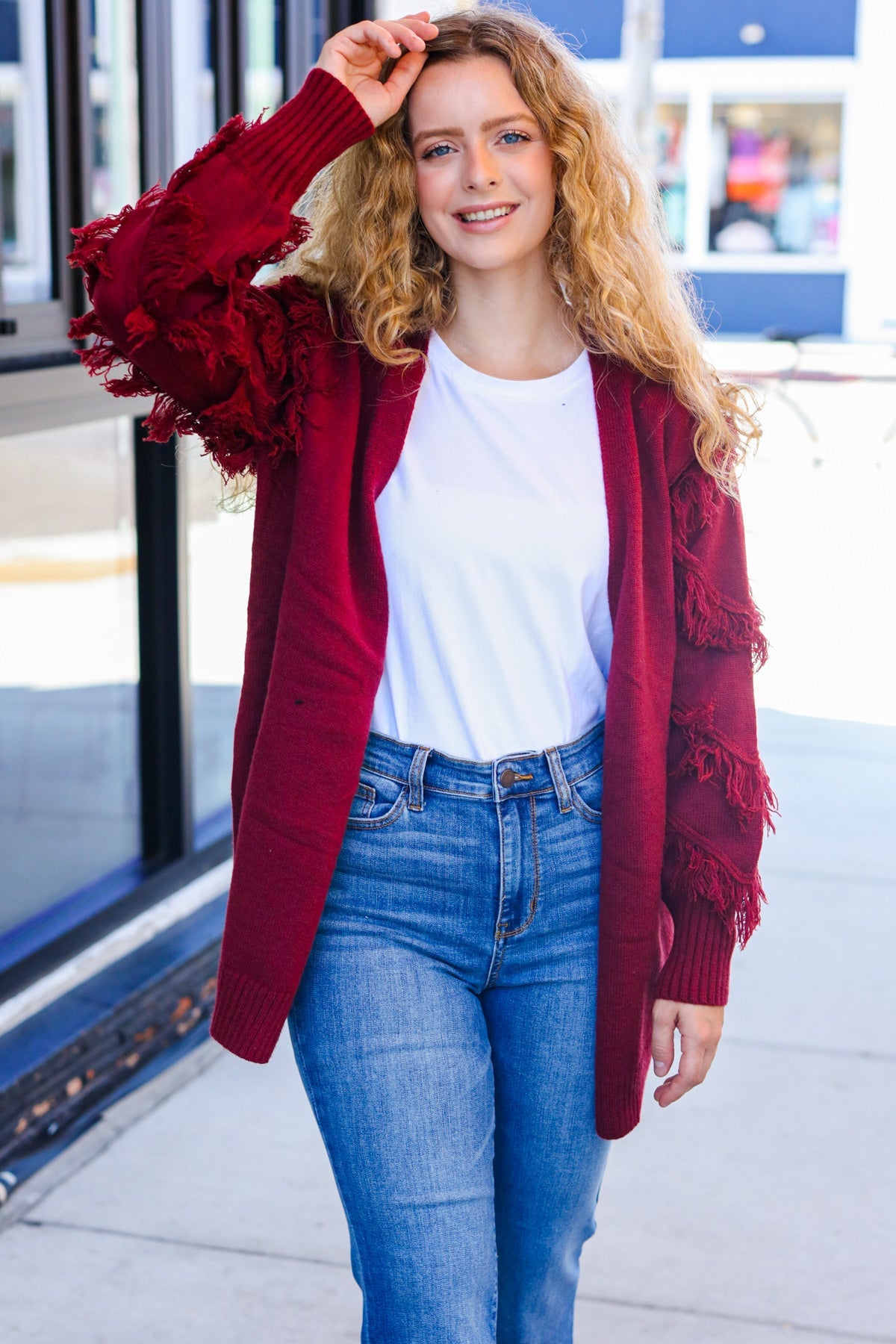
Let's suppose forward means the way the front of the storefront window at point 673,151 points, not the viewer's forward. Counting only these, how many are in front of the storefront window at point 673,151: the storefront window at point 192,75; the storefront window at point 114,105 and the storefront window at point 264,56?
3

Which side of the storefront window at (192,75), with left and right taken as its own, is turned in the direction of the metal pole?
left

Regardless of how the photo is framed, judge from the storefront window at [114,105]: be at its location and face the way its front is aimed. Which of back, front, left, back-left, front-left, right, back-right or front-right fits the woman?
front-right

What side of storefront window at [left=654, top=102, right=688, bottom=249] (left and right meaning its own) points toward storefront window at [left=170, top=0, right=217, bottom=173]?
front

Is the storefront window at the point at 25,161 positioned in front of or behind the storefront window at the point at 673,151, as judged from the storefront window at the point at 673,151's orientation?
in front

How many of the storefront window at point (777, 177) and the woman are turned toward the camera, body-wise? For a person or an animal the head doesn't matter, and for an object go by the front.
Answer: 2

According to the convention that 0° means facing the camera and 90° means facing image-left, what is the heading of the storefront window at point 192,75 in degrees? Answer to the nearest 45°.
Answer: approximately 315°

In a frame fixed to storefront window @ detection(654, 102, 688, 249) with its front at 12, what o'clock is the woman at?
The woman is roughly at 12 o'clock from the storefront window.

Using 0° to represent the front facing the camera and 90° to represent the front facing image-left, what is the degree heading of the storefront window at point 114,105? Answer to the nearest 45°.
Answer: approximately 315°

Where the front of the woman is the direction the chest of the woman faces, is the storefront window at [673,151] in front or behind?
behind

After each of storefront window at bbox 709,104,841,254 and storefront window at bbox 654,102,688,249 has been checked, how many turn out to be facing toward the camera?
2
